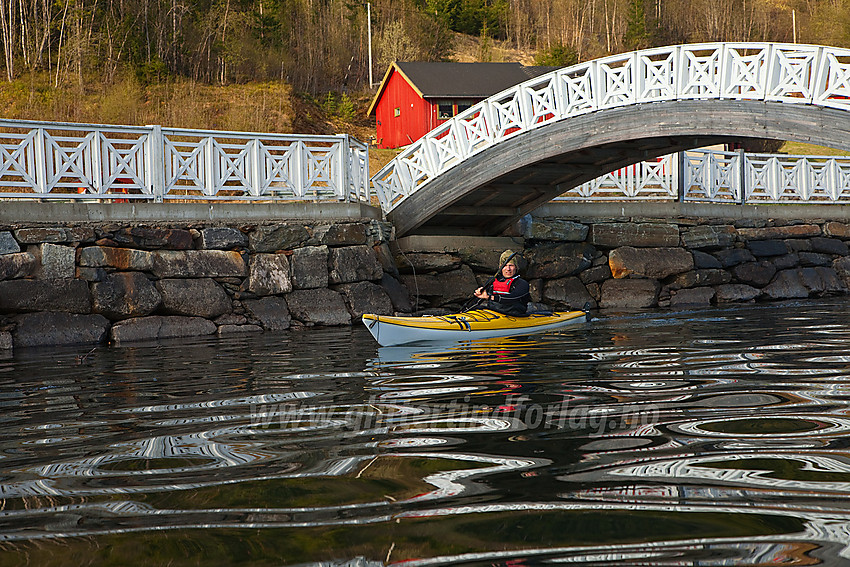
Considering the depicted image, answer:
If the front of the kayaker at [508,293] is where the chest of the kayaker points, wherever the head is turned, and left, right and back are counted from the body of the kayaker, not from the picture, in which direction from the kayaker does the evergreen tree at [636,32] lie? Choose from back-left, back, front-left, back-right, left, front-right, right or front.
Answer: back-right

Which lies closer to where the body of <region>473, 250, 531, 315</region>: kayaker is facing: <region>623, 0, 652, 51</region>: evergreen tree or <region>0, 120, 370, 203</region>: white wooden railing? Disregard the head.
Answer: the white wooden railing

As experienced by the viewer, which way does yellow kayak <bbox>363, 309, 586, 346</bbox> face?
facing the viewer and to the left of the viewer

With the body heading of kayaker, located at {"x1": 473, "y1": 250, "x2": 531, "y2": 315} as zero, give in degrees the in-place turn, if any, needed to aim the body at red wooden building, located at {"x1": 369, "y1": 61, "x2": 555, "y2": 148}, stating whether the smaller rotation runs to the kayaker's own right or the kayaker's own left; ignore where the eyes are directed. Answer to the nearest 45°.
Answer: approximately 135° to the kayaker's own right

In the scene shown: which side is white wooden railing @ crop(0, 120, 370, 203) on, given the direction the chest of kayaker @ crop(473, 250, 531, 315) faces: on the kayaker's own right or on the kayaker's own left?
on the kayaker's own right

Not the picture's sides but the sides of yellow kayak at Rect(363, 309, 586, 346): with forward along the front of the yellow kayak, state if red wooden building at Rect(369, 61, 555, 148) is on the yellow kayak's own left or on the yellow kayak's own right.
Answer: on the yellow kayak's own right
